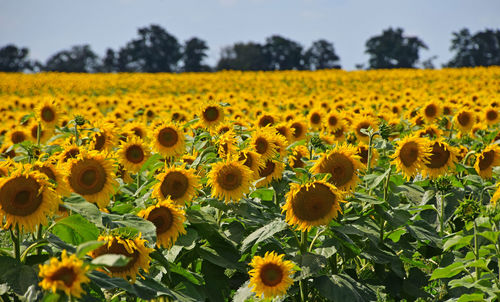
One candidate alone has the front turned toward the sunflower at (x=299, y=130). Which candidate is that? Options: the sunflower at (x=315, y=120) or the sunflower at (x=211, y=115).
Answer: the sunflower at (x=315, y=120)

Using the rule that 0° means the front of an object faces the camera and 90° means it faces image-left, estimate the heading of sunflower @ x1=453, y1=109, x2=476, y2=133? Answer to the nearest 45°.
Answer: approximately 0°

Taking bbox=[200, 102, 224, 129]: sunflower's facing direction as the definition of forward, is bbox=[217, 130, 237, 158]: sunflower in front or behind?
in front

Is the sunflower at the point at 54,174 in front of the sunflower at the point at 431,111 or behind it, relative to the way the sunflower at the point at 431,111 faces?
in front

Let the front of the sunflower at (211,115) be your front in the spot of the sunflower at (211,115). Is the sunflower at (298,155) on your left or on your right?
on your left

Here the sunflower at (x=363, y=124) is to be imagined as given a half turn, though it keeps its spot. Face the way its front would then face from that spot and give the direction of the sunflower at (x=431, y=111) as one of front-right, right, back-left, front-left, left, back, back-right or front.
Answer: front-right

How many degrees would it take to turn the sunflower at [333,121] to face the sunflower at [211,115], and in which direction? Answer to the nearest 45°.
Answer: approximately 45° to its right

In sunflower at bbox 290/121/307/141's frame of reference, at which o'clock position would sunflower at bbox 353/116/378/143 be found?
sunflower at bbox 353/116/378/143 is roughly at 8 o'clock from sunflower at bbox 290/121/307/141.

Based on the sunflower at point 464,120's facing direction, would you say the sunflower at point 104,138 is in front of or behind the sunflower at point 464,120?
in front

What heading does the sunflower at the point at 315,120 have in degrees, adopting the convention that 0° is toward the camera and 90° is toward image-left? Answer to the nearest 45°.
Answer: approximately 0°

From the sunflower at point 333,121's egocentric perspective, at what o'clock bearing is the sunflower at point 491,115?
the sunflower at point 491,115 is roughly at 8 o'clock from the sunflower at point 333,121.
